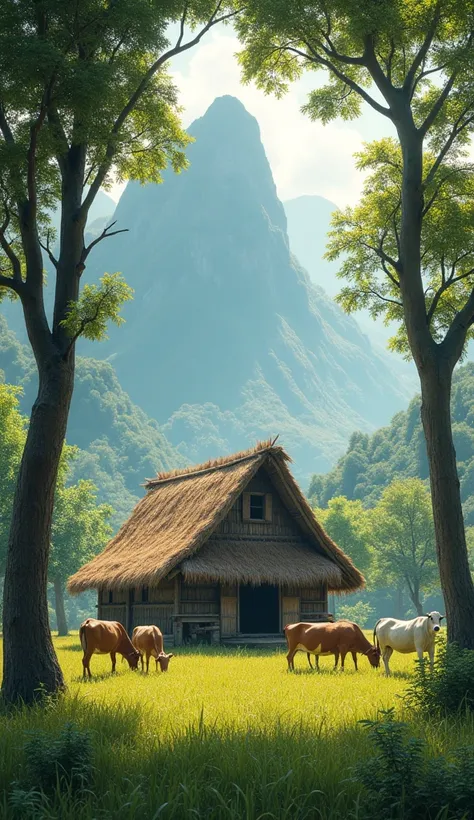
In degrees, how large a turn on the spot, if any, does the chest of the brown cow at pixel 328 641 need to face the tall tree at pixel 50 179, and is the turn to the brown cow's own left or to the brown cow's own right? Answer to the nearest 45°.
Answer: approximately 135° to the brown cow's own right

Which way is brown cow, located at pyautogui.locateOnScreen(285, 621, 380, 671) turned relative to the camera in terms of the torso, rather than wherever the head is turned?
to the viewer's right

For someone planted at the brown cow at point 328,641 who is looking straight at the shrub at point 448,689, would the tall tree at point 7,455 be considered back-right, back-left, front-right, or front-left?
back-right

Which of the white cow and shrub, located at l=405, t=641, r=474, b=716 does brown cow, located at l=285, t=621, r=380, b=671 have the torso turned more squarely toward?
the white cow

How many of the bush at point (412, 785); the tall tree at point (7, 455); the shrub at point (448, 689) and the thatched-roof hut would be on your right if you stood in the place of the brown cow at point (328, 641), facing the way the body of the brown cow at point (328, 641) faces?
2

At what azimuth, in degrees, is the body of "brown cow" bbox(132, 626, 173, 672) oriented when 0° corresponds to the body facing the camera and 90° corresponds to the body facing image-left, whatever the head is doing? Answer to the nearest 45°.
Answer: approximately 315°

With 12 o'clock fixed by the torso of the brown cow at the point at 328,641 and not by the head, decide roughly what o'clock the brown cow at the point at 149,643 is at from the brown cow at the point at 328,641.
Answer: the brown cow at the point at 149,643 is roughly at 6 o'clock from the brown cow at the point at 328,641.

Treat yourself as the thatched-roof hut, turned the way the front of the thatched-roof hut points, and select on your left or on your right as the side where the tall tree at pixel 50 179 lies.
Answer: on your right

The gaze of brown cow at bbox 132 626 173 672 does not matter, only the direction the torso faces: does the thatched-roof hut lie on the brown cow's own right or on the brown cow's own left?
on the brown cow's own left
